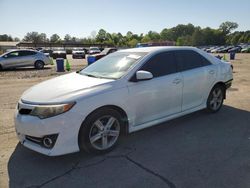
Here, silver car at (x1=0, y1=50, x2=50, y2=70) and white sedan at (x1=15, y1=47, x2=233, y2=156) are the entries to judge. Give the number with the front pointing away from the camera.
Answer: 0

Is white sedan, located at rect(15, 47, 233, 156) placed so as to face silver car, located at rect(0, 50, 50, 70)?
no

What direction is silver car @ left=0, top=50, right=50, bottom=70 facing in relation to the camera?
to the viewer's left

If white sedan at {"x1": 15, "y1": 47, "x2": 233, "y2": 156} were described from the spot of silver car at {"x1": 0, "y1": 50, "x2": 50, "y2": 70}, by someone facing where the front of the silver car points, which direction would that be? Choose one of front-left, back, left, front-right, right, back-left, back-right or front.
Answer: left
